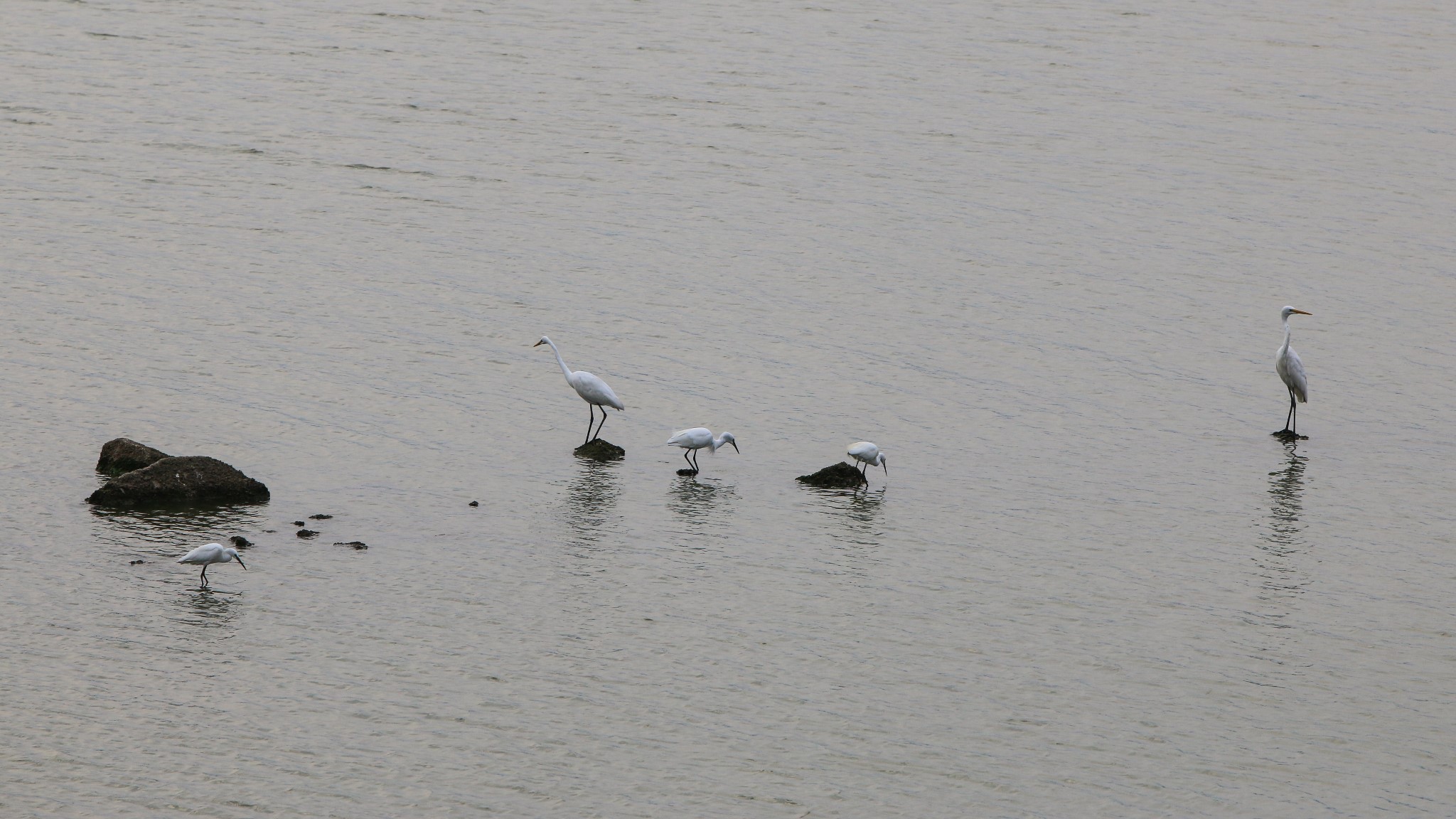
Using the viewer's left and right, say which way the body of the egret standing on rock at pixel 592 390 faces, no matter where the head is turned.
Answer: facing to the left of the viewer

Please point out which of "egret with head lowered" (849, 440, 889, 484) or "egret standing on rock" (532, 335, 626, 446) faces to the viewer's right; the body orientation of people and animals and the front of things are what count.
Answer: the egret with head lowered

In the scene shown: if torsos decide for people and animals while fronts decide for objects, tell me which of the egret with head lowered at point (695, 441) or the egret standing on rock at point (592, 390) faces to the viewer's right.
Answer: the egret with head lowered

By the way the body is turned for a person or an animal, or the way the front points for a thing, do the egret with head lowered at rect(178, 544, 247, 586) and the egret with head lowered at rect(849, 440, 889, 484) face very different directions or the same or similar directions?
same or similar directions

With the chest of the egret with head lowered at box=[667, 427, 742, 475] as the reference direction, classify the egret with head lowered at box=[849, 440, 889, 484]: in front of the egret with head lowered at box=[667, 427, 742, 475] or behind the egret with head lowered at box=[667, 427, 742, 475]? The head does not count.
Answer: in front

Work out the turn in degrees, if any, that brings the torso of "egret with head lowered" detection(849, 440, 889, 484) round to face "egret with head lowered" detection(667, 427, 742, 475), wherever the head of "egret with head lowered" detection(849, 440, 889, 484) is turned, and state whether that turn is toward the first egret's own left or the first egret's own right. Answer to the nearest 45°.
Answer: approximately 180°

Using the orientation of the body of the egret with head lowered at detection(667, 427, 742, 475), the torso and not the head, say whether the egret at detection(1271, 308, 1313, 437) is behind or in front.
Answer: in front

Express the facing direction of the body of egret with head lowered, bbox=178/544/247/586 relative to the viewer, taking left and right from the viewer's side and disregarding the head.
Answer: facing to the right of the viewer

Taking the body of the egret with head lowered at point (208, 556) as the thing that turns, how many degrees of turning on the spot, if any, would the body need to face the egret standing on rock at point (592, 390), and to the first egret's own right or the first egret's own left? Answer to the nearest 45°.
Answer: approximately 45° to the first egret's own left

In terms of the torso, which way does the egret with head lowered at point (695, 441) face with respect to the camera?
to the viewer's right

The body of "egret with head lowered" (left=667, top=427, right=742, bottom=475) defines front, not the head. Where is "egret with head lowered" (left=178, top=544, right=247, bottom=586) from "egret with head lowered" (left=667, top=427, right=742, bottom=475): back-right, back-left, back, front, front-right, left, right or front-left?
back-right

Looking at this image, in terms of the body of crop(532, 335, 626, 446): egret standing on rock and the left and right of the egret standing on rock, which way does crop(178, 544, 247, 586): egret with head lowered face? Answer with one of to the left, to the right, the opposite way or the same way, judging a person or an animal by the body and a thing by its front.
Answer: the opposite way

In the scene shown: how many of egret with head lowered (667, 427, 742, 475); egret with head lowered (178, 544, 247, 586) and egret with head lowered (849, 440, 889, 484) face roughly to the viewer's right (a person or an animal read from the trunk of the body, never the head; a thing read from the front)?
3

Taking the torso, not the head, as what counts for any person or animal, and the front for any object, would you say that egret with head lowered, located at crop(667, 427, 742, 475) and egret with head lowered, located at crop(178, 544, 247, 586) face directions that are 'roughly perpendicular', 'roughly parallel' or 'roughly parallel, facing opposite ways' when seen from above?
roughly parallel

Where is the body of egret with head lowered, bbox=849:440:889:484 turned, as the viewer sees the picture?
to the viewer's right

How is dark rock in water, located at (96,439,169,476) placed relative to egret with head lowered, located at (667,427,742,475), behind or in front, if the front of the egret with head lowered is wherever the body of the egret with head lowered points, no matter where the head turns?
behind

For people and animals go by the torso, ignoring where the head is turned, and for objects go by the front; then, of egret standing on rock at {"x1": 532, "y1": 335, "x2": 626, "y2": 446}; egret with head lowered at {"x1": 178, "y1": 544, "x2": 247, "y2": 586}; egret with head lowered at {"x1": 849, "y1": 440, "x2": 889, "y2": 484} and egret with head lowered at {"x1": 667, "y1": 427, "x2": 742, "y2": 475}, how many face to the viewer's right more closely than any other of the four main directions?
3

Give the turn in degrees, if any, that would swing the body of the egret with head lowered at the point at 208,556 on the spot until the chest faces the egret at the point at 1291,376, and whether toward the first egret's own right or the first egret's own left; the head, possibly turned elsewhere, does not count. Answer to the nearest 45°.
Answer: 0° — it already faces it
